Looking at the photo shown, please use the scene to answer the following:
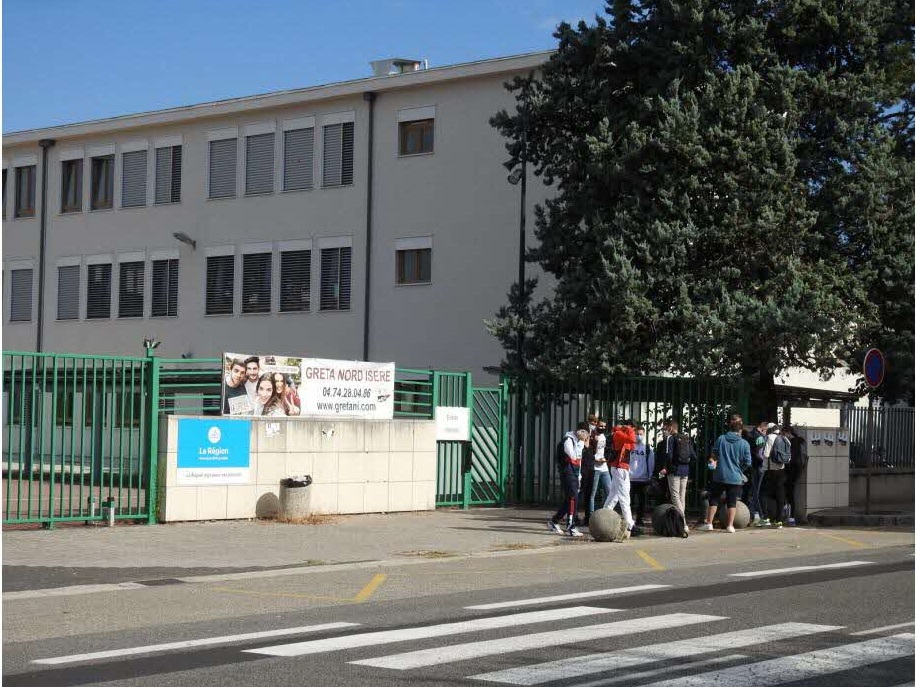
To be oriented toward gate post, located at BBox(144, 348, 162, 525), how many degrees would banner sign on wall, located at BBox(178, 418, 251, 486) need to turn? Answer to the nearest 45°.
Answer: approximately 45° to its right

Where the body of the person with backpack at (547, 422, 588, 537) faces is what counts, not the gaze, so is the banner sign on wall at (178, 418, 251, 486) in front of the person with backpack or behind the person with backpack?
behind

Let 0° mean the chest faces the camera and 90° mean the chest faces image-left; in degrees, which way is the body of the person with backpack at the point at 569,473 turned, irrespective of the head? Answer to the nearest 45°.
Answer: approximately 270°

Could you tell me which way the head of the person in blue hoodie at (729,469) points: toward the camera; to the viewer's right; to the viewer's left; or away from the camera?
away from the camera

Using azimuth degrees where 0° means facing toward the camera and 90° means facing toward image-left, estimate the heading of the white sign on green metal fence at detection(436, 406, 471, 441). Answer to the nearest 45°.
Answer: approximately 0°

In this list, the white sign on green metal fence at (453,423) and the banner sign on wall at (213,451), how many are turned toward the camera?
2

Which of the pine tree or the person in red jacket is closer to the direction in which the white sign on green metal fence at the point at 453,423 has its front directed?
the person in red jacket

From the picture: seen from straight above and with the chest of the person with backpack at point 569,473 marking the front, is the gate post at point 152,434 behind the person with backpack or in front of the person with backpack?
behind
